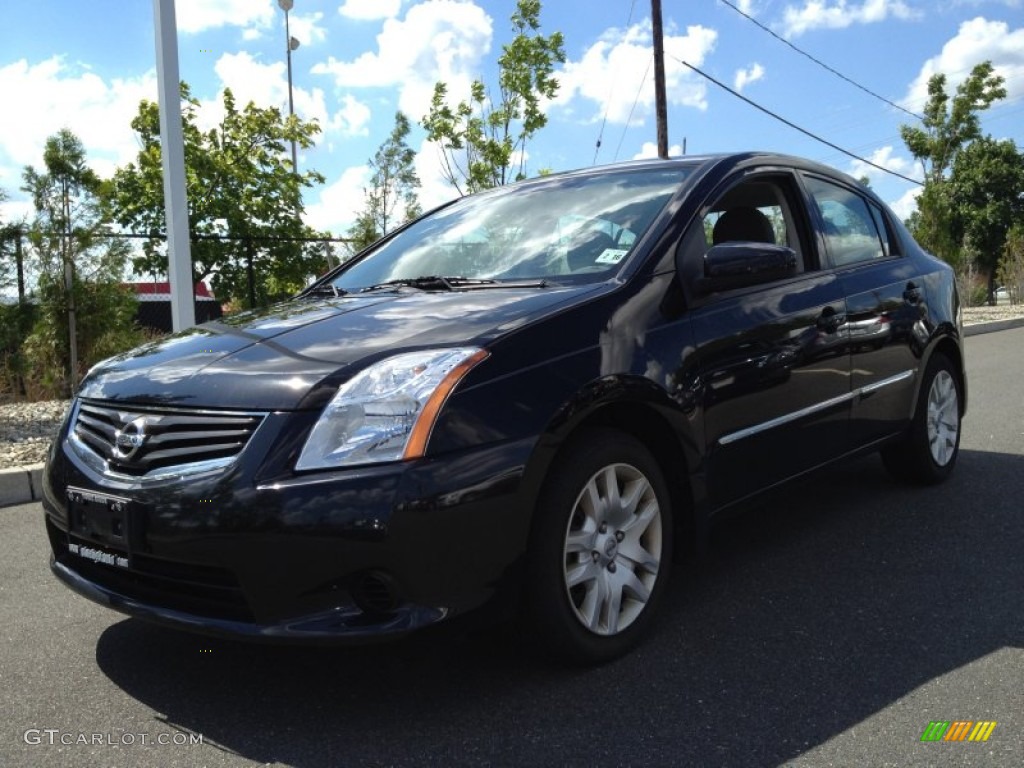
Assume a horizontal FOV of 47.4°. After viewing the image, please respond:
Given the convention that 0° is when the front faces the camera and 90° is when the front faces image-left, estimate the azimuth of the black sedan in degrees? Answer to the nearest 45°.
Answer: approximately 45°

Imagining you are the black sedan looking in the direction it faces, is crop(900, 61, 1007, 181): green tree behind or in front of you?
behind

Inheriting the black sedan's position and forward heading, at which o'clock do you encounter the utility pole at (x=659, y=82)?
The utility pole is roughly at 5 o'clock from the black sedan.

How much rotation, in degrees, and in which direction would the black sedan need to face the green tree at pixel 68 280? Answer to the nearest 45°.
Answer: approximately 90° to its right

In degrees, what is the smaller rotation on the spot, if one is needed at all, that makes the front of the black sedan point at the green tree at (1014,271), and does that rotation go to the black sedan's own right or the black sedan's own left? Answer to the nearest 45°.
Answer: approximately 180°

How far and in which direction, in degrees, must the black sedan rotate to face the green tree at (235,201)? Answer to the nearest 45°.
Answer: approximately 135° to its right

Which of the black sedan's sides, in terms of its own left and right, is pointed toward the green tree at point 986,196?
back

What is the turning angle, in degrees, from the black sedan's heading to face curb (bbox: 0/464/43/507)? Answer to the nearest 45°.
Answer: approximately 90° to its right

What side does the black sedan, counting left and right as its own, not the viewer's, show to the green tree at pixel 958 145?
back
